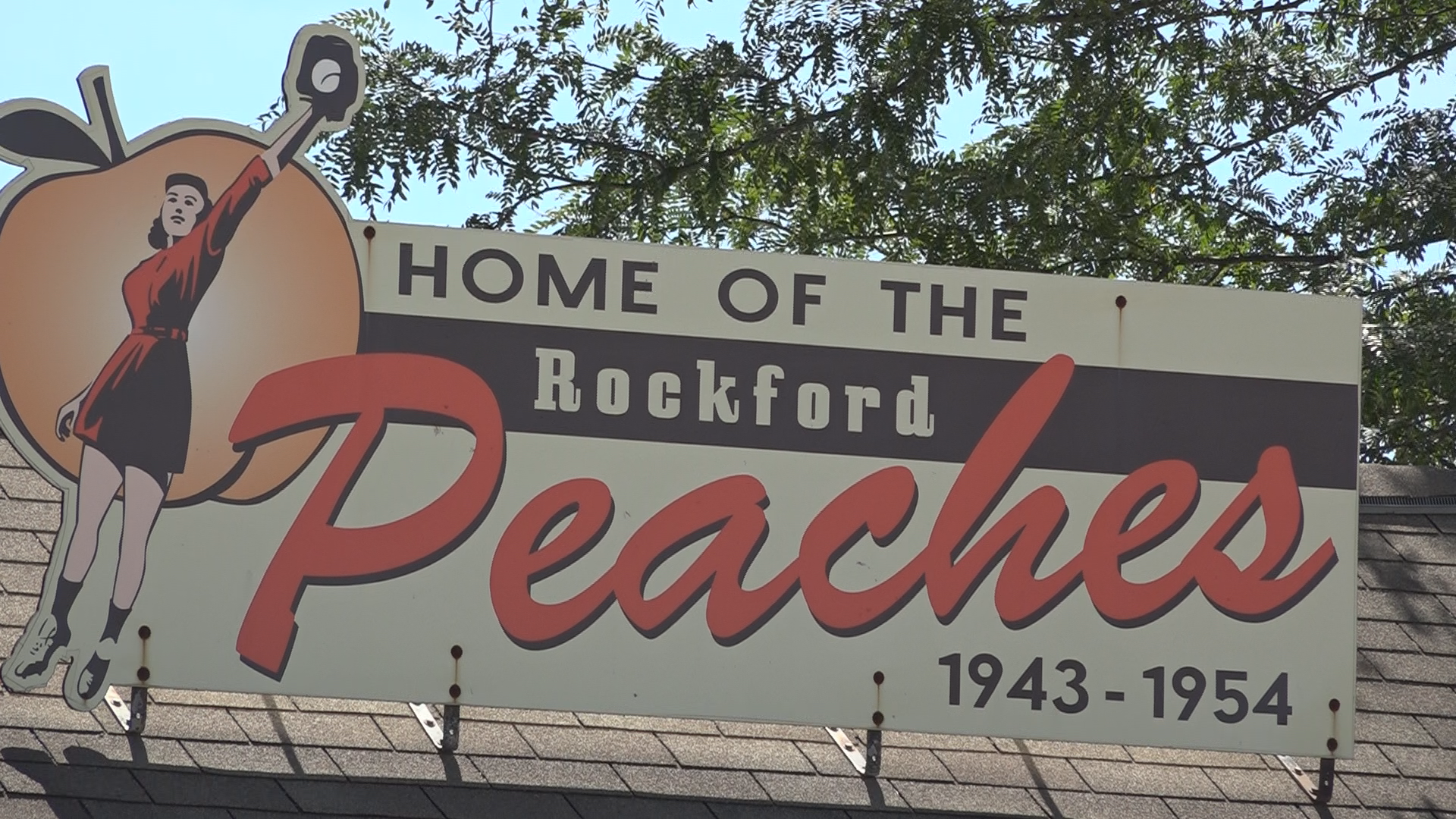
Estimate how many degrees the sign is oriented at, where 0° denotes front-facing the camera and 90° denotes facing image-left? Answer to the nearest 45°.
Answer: approximately 0°

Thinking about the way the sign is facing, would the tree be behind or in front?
behind
